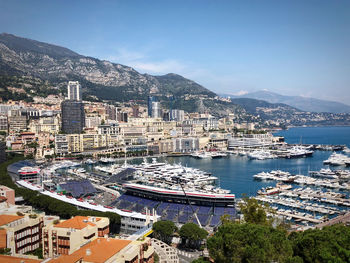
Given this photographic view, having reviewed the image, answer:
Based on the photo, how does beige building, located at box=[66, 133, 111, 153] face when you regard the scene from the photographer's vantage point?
facing the viewer and to the right of the viewer

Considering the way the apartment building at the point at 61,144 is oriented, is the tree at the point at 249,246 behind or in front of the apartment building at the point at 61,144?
in front

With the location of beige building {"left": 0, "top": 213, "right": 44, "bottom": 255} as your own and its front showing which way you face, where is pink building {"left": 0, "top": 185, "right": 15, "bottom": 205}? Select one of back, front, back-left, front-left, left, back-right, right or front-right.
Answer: back-left

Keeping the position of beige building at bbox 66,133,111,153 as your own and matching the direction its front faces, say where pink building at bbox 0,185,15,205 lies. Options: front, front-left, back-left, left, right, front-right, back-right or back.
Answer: front-right

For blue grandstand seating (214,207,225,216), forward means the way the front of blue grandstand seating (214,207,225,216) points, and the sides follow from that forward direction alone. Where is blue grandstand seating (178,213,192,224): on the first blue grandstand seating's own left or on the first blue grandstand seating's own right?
on the first blue grandstand seating's own right

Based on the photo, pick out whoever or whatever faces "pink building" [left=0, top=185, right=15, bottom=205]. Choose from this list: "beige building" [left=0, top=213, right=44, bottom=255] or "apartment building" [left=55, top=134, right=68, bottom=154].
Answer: the apartment building

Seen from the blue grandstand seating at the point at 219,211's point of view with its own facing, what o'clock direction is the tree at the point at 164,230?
The tree is roughly at 1 o'clock from the blue grandstand seating.

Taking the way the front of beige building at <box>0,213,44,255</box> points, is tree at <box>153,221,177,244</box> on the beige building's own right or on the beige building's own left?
on the beige building's own left

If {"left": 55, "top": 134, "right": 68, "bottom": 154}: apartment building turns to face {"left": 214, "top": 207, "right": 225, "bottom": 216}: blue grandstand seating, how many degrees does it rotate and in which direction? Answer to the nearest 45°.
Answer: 0° — it already faces it

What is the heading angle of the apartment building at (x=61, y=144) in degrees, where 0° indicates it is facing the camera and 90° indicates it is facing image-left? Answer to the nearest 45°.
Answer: approximately 0°

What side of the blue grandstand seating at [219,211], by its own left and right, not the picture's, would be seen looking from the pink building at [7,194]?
right
